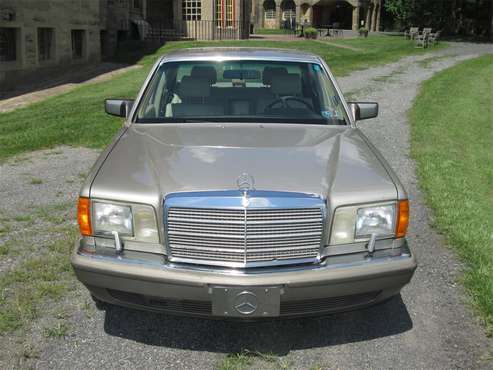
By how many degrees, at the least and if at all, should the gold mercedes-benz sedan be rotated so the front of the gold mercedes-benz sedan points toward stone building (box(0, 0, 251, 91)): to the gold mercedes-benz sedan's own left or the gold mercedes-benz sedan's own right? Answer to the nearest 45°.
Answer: approximately 180°

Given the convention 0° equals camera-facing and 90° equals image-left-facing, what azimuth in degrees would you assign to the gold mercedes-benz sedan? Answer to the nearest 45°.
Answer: approximately 0°
